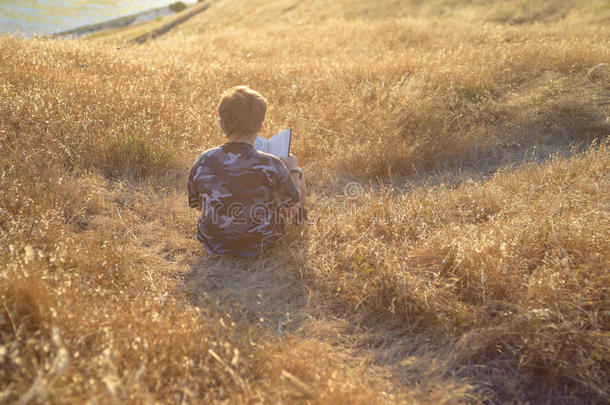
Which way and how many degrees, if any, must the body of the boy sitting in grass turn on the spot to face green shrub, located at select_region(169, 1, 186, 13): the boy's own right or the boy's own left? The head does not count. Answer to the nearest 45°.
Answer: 0° — they already face it

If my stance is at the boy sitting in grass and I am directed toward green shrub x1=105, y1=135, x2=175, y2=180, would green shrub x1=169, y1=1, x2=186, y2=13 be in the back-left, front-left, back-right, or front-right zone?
front-right

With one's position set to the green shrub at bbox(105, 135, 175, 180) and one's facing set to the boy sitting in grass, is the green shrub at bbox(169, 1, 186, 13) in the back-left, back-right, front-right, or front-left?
back-left

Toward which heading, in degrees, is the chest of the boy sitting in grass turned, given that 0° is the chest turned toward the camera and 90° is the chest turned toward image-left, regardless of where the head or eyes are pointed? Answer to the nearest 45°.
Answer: approximately 180°

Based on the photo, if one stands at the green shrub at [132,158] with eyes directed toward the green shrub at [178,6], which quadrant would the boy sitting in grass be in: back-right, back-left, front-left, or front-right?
back-right

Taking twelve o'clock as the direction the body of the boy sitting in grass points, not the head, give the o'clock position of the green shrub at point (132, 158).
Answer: The green shrub is roughly at 11 o'clock from the boy sitting in grass.
